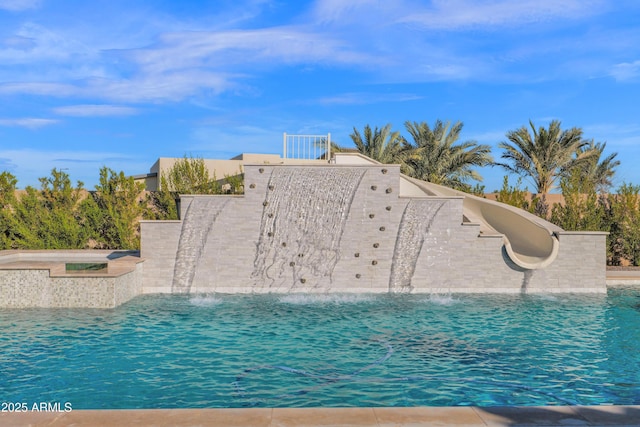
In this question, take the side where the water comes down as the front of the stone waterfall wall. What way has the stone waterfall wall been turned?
toward the camera

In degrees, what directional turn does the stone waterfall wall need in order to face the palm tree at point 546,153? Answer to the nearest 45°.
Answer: approximately 135° to its left

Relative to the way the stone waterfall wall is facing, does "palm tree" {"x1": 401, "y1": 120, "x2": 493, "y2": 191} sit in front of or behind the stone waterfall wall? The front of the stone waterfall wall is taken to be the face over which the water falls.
behind

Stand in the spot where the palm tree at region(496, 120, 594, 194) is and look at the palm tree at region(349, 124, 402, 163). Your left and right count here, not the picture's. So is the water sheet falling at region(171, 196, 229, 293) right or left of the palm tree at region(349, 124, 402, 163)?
left

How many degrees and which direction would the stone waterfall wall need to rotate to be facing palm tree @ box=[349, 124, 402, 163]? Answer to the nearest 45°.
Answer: approximately 180°

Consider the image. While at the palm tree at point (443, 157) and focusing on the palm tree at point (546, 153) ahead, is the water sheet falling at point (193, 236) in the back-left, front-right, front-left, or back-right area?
back-right

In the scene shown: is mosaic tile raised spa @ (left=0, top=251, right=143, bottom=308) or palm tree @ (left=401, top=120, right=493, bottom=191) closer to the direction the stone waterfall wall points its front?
the mosaic tile raised spa

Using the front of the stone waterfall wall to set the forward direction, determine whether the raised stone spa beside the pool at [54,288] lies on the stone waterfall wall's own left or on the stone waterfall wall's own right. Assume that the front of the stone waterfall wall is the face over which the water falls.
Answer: on the stone waterfall wall's own right
